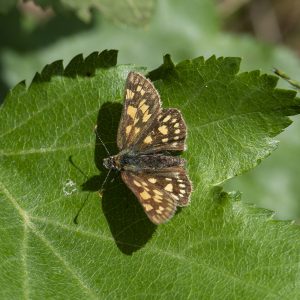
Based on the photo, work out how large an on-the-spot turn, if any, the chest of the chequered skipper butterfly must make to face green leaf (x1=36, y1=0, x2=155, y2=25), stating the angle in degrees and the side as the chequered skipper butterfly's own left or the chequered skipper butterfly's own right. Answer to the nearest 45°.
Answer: approximately 90° to the chequered skipper butterfly's own right

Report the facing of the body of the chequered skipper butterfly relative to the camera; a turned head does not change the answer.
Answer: to the viewer's left
